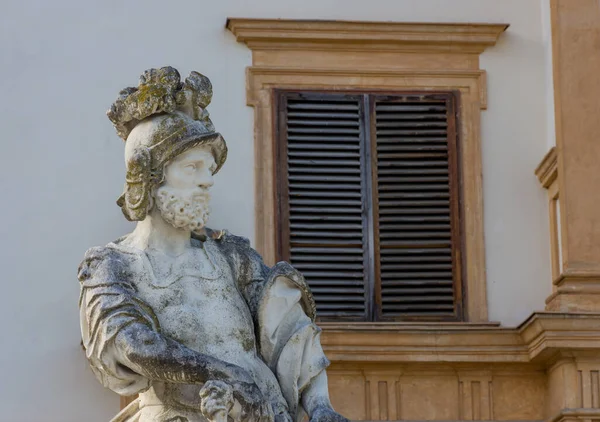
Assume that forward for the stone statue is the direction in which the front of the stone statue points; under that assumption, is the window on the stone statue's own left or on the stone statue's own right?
on the stone statue's own left

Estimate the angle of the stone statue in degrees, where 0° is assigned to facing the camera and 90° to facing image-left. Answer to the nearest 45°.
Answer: approximately 315°
